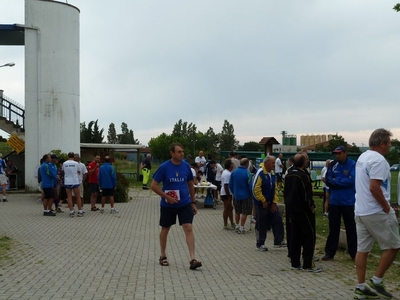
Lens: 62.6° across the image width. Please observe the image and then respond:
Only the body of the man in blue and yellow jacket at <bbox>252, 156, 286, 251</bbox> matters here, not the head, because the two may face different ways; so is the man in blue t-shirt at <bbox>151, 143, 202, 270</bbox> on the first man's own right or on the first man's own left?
on the first man's own right

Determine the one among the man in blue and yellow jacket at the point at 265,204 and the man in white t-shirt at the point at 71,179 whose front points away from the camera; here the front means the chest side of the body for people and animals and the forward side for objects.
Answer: the man in white t-shirt

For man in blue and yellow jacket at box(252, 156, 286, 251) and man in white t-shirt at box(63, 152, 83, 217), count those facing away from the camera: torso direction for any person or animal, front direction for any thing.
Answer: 1

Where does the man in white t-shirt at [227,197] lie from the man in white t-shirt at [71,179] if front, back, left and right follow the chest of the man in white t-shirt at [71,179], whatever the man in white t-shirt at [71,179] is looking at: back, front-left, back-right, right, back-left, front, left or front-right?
back-right

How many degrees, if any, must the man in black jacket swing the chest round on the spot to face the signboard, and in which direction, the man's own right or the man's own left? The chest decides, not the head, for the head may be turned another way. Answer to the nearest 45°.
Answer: approximately 90° to the man's own left

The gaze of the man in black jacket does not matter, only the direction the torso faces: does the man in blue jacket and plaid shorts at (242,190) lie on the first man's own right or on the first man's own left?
on the first man's own left

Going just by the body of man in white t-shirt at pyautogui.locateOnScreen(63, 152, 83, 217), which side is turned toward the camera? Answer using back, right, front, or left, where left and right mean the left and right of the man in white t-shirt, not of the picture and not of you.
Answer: back

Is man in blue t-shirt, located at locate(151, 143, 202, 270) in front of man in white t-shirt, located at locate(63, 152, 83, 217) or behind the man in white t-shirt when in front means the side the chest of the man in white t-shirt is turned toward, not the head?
behind

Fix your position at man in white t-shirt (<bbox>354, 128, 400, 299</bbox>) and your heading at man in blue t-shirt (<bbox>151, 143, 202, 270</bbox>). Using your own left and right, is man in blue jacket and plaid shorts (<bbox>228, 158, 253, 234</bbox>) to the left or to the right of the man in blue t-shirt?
right

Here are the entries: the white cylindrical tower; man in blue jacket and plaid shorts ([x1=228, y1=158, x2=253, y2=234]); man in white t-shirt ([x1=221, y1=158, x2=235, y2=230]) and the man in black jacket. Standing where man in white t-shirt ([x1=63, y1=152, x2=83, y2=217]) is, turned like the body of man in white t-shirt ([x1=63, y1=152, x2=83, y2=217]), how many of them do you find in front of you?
1
